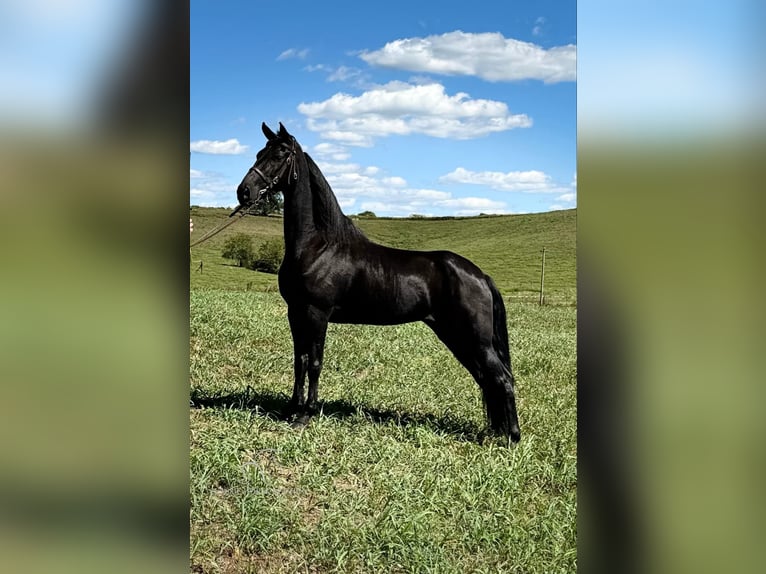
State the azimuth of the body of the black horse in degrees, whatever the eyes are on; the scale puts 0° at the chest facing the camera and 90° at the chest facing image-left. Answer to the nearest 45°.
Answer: approximately 90°

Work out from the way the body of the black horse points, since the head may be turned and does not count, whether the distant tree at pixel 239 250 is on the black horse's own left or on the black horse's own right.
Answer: on the black horse's own right

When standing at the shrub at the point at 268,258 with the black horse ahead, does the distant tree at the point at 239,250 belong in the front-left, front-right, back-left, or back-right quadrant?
back-right

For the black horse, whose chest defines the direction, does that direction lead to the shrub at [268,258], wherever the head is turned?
no
